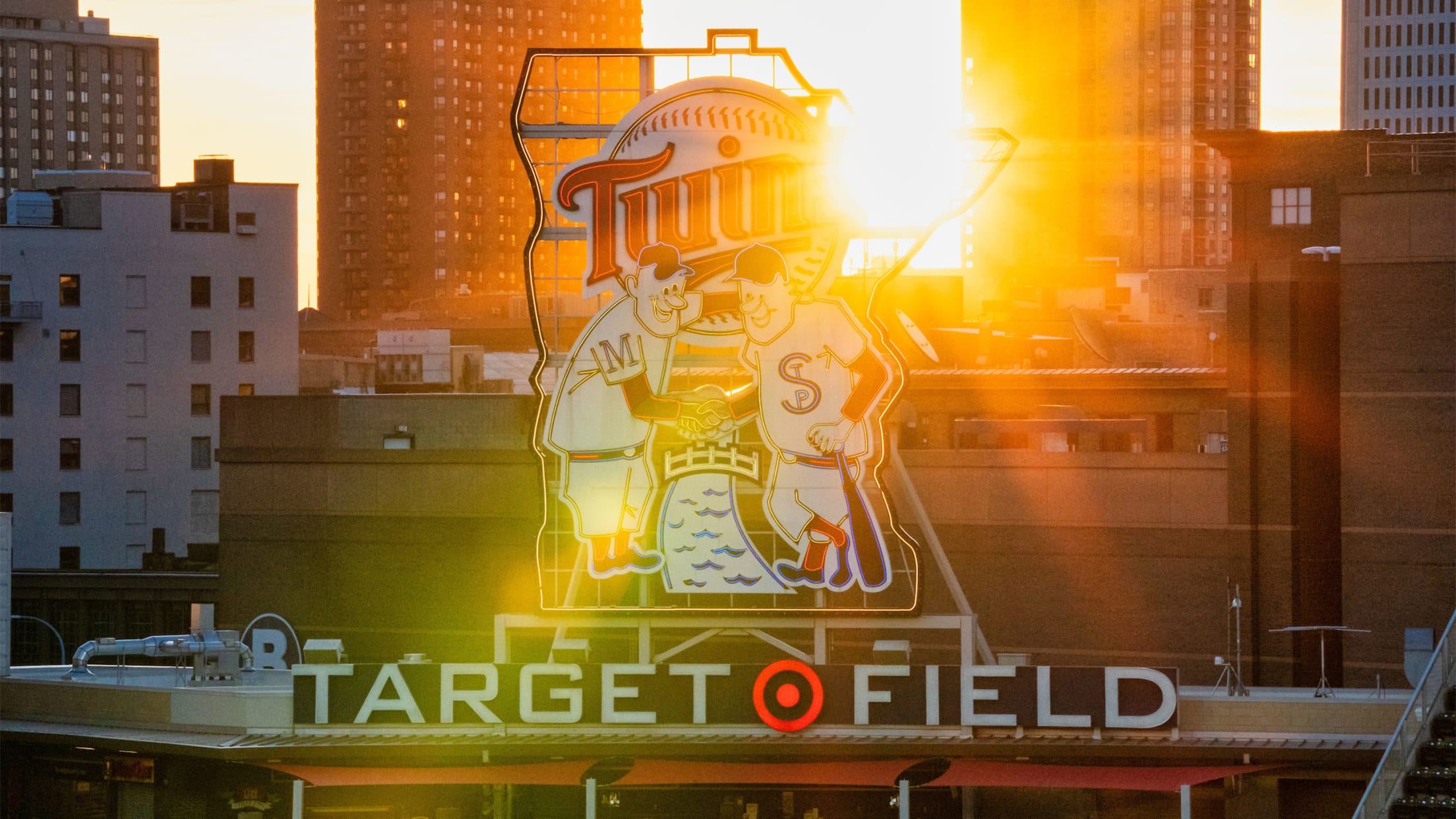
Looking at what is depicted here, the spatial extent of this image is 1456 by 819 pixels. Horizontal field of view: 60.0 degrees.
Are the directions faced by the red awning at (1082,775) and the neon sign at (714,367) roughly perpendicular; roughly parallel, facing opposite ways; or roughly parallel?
roughly parallel

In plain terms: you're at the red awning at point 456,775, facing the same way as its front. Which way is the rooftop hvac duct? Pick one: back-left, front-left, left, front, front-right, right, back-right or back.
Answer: back-right

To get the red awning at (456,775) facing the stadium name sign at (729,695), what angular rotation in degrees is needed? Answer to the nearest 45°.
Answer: approximately 90° to its left

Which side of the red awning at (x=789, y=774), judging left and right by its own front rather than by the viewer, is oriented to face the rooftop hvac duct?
right

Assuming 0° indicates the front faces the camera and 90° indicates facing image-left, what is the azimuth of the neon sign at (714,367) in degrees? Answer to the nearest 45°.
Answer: approximately 0°

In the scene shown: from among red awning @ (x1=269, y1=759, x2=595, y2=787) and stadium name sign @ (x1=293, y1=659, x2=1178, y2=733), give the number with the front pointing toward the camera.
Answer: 2

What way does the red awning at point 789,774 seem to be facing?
toward the camera

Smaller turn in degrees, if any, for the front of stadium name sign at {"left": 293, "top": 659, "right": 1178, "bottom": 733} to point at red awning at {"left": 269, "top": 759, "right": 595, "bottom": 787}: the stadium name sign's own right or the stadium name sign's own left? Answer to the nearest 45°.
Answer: approximately 90° to the stadium name sign's own right

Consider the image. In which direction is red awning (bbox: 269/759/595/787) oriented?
toward the camera

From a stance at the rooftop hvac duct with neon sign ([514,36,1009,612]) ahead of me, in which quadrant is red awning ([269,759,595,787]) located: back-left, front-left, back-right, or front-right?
front-right

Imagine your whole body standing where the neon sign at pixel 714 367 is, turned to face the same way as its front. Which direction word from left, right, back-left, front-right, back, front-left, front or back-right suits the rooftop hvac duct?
right

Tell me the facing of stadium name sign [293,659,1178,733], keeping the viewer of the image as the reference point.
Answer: facing the viewer

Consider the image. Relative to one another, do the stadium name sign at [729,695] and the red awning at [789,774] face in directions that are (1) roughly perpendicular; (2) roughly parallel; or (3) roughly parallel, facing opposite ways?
roughly parallel
